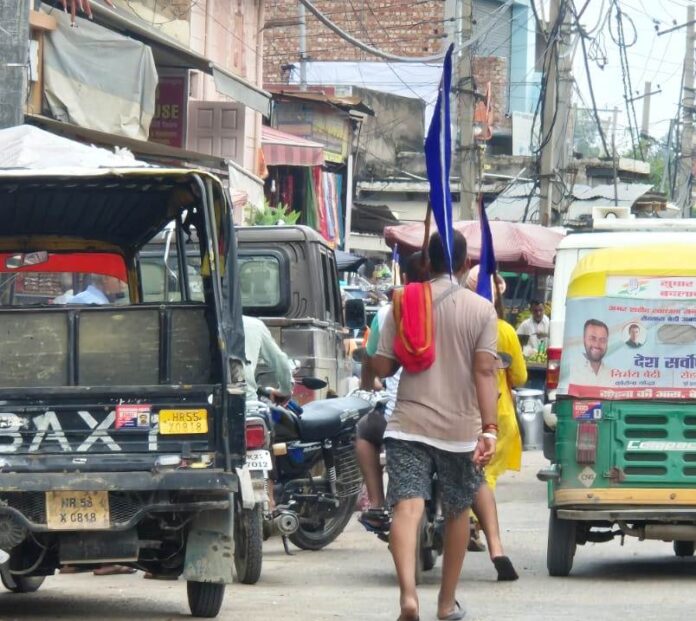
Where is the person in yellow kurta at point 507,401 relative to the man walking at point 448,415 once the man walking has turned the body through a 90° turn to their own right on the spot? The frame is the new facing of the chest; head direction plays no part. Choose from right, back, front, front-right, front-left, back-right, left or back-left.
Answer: left

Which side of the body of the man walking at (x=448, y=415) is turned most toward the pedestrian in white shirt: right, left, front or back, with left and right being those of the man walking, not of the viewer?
front

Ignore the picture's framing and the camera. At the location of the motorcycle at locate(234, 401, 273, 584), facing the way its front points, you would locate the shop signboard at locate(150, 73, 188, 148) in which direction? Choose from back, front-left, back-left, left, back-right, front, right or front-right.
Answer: front

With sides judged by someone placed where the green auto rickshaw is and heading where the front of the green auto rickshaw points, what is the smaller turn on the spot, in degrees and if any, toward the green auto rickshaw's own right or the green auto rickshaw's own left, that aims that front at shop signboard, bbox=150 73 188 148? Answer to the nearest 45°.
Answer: approximately 45° to the green auto rickshaw's own left

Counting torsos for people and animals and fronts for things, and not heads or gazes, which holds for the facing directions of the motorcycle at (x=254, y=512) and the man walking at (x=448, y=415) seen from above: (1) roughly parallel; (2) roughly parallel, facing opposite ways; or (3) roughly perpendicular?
roughly parallel

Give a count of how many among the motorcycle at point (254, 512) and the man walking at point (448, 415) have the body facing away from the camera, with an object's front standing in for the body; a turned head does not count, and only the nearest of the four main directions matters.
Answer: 2

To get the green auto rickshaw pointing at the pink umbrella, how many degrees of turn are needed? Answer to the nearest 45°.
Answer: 0° — it already faces it

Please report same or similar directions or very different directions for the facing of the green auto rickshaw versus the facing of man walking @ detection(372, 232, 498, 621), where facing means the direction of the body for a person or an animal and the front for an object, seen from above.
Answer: same or similar directions

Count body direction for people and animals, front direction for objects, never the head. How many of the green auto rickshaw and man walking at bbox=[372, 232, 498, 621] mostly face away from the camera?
2

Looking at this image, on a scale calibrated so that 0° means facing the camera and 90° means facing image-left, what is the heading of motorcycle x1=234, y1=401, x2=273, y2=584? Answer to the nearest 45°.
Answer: approximately 180°

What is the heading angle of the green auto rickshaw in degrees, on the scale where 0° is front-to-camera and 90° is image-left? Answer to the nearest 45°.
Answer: approximately 180°

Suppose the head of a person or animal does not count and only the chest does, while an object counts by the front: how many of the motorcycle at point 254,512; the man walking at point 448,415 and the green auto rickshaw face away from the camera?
3

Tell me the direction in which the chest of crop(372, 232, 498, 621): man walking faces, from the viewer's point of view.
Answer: away from the camera
